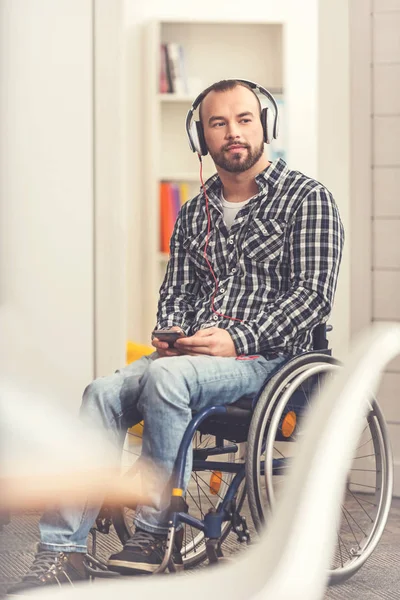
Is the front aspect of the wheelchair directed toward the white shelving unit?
no

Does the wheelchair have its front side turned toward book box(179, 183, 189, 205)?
no

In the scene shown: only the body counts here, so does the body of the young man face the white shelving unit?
no

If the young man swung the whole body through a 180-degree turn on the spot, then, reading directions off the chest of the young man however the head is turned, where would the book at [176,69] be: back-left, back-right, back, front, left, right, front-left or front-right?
front-left

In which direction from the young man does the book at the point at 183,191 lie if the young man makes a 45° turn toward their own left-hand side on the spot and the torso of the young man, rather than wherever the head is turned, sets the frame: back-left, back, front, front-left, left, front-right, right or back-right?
back

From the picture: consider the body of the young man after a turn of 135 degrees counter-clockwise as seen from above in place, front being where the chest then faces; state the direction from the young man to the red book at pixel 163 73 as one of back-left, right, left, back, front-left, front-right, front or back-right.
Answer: left

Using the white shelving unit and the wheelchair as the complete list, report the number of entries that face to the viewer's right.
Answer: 0

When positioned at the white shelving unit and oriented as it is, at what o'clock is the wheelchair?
The wheelchair is roughly at 12 o'clock from the white shelving unit.

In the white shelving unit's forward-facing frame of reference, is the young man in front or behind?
in front

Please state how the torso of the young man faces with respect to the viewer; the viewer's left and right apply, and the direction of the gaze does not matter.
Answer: facing the viewer and to the left of the viewer

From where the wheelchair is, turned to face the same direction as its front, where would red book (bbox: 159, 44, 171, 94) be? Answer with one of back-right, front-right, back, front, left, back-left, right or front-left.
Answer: back-right

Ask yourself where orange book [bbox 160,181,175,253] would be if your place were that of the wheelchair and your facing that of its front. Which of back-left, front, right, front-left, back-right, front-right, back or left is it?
back-right

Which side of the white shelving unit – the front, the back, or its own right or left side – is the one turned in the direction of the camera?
front

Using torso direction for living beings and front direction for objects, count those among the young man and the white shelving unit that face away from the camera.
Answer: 0
